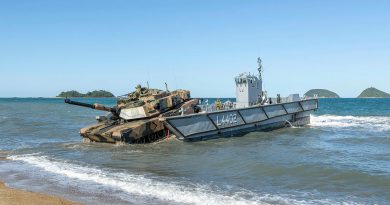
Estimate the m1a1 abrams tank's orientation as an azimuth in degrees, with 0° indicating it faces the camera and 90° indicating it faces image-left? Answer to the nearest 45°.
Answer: approximately 45°

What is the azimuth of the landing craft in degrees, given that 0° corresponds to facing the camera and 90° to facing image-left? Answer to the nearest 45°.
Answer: approximately 45°
